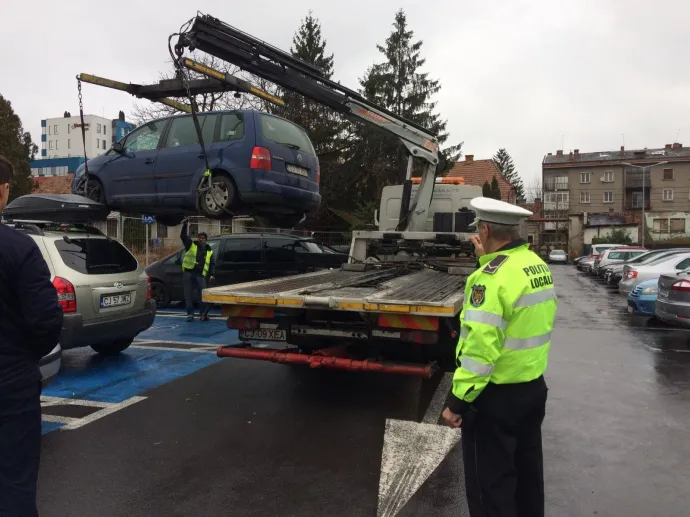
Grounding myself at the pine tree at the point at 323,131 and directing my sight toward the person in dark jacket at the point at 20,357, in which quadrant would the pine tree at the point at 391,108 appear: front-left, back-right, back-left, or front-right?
back-left

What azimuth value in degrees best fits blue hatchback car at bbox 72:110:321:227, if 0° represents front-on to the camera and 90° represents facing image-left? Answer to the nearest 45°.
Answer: approximately 135°

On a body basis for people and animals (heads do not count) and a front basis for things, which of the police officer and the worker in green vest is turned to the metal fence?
the police officer

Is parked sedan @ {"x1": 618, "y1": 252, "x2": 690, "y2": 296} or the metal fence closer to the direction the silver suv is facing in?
the metal fence

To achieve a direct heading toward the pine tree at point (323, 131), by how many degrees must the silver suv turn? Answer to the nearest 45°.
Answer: approximately 90° to its right

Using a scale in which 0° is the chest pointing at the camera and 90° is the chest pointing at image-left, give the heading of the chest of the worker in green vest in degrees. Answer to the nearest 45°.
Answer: approximately 0°

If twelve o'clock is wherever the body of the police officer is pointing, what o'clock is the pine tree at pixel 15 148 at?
The pine tree is roughly at 12 o'clock from the police officer.

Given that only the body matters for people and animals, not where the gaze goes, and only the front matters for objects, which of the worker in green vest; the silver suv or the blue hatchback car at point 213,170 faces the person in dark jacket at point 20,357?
the worker in green vest

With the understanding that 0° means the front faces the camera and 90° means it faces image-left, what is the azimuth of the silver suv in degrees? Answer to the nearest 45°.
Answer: approximately 135°
